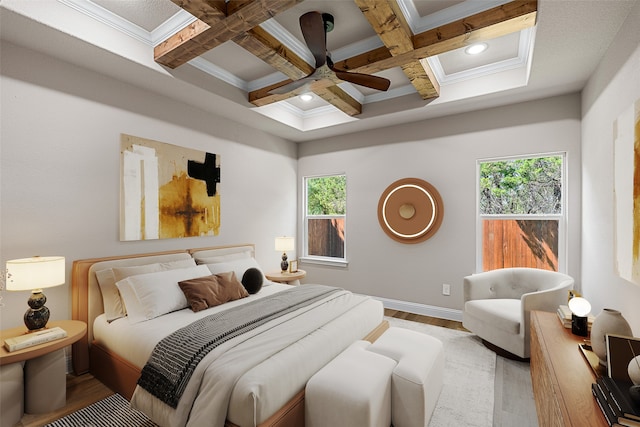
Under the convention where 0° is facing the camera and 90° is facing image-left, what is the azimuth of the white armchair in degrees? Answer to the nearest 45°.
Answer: approximately 45°

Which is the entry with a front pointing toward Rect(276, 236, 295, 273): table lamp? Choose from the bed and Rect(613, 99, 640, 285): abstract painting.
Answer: the abstract painting

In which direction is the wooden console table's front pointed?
to the viewer's left

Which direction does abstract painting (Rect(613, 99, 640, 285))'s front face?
to the viewer's left

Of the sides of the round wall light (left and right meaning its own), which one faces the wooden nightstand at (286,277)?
right

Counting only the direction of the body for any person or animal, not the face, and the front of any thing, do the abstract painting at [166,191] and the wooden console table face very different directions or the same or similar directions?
very different directions

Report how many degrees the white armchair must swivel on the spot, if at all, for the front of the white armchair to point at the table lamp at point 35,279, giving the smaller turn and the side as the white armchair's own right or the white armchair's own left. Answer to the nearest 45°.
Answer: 0° — it already faces it

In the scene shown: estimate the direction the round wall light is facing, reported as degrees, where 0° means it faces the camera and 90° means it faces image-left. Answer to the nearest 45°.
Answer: approximately 0°

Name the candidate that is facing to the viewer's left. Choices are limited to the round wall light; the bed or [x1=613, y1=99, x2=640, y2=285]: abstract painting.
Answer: the abstract painting

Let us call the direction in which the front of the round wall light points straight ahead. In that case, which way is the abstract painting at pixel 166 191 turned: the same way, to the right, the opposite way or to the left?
to the left
